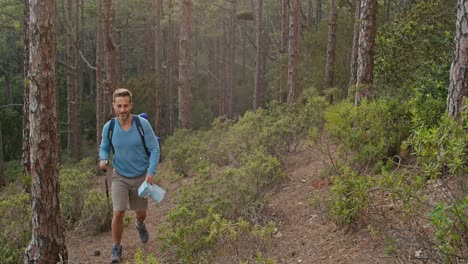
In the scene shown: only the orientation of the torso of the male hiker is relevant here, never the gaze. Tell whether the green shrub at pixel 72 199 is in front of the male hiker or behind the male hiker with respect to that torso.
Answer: behind

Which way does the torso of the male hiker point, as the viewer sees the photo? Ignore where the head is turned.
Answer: toward the camera

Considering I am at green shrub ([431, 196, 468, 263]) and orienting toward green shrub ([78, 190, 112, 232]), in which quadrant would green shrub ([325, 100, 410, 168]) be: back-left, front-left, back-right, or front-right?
front-right

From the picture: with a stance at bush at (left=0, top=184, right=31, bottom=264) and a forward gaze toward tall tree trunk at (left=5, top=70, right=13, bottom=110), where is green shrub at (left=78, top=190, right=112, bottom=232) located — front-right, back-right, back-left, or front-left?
front-right

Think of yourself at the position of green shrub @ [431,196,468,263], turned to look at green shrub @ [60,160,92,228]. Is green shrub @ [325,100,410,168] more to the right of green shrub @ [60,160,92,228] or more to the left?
right

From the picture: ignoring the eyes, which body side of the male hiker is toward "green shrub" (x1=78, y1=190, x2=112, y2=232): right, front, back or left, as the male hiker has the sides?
back

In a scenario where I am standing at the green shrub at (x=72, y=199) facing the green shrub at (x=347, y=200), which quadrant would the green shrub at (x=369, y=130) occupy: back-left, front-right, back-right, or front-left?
front-left

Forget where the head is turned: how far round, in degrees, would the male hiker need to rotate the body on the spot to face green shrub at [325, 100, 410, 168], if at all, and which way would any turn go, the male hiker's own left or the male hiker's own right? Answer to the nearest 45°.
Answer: approximately 90° to the male hiker's own left

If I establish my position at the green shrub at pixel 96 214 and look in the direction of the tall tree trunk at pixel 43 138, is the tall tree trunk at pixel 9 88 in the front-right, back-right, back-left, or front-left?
back-right

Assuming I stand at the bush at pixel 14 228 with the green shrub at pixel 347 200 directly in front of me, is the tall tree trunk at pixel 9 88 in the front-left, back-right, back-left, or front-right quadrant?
back-left

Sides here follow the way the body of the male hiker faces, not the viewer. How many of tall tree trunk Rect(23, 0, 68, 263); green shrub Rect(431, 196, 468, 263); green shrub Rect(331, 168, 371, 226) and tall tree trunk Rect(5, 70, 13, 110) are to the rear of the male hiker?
1

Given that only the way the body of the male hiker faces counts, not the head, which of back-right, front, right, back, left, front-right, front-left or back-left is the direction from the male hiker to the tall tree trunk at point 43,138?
front-right
